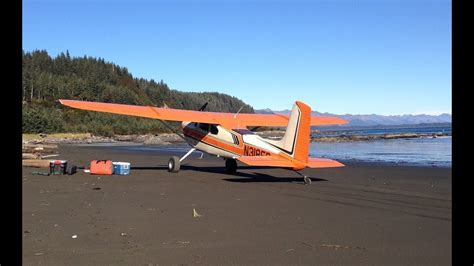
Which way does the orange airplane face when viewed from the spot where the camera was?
facing away from the viewer and to the left of the viewer

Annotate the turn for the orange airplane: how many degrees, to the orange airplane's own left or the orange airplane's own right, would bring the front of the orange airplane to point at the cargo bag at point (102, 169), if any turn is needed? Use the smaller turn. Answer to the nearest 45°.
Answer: approximately 45° to the orange airplane's own left

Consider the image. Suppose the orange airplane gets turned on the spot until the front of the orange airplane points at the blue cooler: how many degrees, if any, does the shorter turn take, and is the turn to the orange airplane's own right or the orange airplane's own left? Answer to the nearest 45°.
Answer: approximately 45° to the orange airplane's own left
